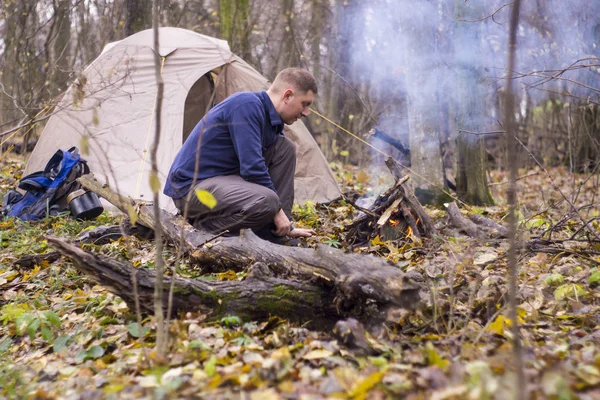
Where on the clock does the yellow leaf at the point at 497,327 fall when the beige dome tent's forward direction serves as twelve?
The yellow leaf is roughly at 1 o'clock from the beige dome tent.

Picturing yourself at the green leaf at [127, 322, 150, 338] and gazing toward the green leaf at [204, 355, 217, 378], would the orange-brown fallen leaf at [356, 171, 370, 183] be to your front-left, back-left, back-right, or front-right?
back-left

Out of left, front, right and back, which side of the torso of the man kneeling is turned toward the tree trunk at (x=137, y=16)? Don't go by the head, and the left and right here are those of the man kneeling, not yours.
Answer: left

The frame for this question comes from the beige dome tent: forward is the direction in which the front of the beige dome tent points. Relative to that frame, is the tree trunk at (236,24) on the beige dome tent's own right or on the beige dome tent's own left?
on the beige dome tent's own left

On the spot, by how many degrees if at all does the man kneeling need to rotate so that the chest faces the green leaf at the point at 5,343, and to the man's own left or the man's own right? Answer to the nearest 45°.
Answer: approximately 135° to the man's own right

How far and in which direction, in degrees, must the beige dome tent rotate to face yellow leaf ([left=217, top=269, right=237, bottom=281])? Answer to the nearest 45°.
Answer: approximately 45° to its right

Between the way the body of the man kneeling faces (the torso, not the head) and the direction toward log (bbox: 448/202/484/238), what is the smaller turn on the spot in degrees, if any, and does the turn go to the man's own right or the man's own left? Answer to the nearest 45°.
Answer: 0° — they already face it

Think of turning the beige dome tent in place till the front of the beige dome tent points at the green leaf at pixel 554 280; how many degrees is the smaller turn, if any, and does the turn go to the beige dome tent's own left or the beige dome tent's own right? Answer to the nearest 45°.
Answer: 0° — it already faces it

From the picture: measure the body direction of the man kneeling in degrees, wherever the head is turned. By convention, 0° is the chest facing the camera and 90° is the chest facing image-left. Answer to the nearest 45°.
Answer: approximately 270°

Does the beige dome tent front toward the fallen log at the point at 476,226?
yes
